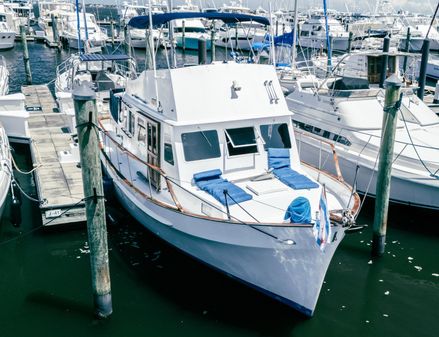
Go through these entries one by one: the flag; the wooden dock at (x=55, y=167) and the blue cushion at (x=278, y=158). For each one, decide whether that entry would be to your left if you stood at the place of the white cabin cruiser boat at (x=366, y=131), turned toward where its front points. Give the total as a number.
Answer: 0

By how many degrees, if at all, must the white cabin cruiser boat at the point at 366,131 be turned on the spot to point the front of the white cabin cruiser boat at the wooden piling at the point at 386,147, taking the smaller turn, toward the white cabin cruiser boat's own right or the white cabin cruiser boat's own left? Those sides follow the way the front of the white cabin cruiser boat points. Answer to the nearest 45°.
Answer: approximately 45° to the white cabin cruiser boat's own right

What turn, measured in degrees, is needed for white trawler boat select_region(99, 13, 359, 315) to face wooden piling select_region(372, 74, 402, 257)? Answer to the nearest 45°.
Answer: approximately 45° to its left

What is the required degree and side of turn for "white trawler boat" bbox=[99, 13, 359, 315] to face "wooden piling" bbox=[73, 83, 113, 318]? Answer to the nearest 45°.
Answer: approximately 90° to its right

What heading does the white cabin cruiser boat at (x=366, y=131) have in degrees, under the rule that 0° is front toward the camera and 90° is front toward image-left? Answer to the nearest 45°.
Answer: approximately 315°

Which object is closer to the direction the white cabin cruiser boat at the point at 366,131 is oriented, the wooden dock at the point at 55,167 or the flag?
the flag

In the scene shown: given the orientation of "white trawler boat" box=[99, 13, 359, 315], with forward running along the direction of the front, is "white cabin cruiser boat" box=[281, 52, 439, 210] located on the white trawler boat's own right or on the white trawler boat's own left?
on the white trawler boat's own left

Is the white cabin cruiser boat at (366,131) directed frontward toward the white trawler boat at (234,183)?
no

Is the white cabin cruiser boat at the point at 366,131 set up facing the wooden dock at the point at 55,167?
no

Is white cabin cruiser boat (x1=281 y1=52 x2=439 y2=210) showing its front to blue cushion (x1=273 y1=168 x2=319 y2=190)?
no

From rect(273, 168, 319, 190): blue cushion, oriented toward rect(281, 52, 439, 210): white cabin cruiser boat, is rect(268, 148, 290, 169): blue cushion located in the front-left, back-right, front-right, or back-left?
front-left

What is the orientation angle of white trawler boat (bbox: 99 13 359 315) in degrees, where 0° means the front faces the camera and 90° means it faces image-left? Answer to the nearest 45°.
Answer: approximately 315°

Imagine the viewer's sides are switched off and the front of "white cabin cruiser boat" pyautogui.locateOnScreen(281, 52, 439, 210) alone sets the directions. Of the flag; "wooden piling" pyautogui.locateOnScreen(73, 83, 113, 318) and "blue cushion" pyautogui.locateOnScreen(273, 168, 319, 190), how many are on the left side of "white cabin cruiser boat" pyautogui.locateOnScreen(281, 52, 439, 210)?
0

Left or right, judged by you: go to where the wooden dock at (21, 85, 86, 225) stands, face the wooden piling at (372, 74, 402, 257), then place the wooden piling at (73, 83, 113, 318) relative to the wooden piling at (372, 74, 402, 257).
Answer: right

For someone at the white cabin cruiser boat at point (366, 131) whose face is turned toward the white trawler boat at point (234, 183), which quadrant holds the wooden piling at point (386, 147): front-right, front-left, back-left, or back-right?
front-left

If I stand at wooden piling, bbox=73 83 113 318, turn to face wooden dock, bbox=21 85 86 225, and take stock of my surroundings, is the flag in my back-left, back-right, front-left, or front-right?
back-right

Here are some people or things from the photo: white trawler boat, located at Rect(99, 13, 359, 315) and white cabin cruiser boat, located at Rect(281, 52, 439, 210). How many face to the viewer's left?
0
